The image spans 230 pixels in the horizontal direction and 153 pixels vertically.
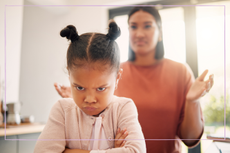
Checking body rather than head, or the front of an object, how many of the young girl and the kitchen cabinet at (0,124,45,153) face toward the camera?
2

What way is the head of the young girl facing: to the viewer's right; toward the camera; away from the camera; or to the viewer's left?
toward the camera

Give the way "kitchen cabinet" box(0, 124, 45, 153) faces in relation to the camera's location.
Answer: facing the viewer

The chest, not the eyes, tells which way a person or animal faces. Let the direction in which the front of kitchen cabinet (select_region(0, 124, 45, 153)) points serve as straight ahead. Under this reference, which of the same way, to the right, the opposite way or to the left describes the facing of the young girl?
the same way

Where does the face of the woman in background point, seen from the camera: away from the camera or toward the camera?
toward the camera

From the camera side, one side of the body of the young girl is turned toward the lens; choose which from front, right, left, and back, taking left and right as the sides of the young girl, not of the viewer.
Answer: front
